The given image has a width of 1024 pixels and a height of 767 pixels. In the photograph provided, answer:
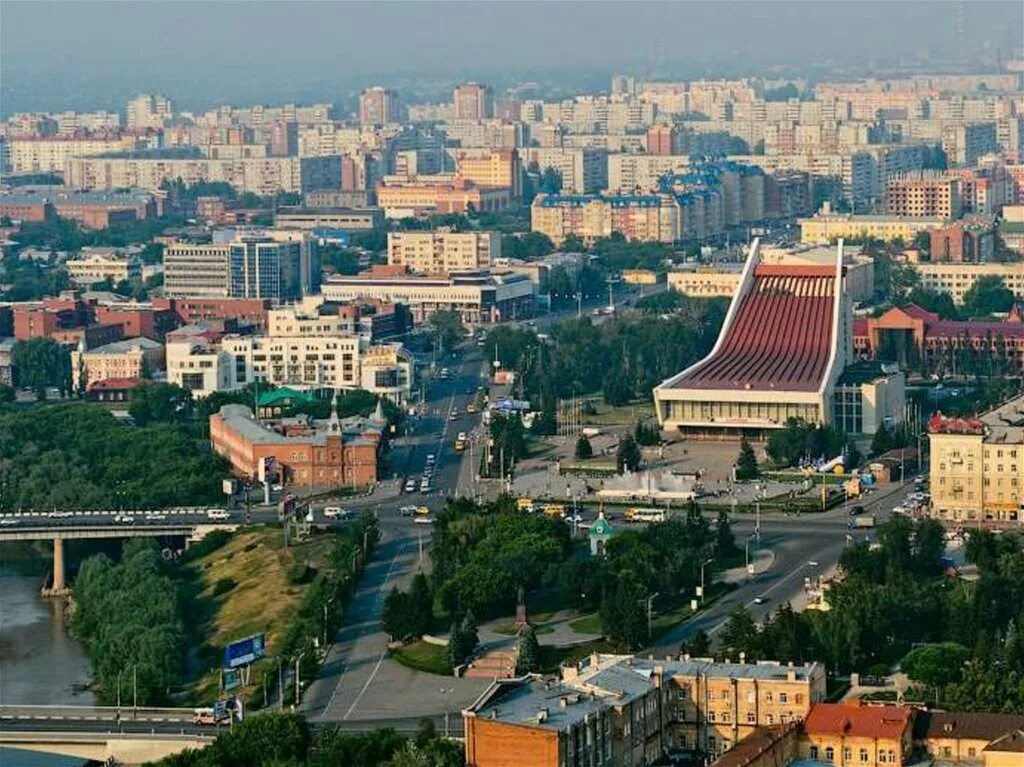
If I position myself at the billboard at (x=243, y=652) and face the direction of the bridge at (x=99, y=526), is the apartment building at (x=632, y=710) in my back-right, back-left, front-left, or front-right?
back-right

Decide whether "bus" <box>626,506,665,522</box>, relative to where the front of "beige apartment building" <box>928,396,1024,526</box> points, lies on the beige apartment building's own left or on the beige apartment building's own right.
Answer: on the beige apartment building's own right

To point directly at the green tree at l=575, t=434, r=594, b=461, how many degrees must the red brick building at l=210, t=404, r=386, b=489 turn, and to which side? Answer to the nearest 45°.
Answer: approximately 90° to its left

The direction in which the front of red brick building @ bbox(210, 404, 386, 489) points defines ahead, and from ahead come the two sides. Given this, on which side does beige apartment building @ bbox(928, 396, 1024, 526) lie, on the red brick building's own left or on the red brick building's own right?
on the red brick building's own left

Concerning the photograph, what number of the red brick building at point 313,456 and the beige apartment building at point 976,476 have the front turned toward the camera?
2

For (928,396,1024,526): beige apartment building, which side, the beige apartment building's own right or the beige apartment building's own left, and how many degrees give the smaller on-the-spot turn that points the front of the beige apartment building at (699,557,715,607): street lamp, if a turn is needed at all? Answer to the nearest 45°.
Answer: approximately 45° to the beige apartment building's own right

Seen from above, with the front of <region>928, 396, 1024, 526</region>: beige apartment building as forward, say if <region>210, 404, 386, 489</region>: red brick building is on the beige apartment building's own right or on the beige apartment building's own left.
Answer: on the beige apartment building's own right

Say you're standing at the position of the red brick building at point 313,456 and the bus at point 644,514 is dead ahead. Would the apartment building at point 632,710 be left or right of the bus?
right

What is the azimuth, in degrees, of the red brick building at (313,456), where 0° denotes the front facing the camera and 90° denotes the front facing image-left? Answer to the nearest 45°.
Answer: approximately 0°
